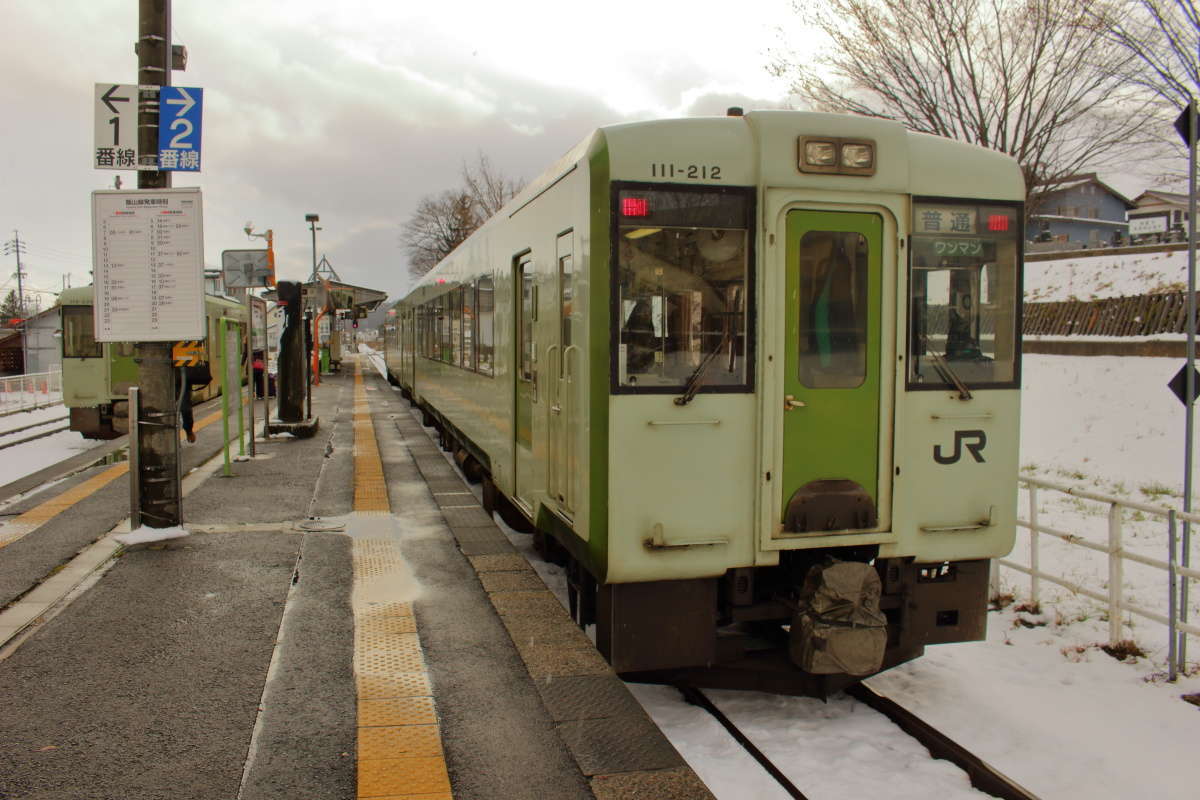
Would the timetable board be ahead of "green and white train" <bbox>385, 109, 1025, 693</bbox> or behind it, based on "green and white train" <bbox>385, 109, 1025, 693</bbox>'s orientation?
ahead

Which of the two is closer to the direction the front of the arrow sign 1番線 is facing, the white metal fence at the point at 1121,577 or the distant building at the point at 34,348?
the white metal fence

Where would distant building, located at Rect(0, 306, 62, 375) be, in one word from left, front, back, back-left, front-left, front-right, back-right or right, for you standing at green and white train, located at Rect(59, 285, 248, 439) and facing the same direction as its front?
back-right

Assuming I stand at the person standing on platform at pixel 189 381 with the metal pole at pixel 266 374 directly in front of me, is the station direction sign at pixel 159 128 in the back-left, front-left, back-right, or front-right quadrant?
back-right

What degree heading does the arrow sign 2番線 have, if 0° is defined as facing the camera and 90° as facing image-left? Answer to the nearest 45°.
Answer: approximately 0°

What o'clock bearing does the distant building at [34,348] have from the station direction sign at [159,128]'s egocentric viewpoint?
The distant building is roughly at 6 o'clock from the station direction sign.

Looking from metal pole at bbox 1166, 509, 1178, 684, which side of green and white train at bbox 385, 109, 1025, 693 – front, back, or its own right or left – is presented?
front

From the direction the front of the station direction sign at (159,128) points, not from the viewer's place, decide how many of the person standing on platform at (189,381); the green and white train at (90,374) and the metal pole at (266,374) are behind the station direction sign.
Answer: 3
